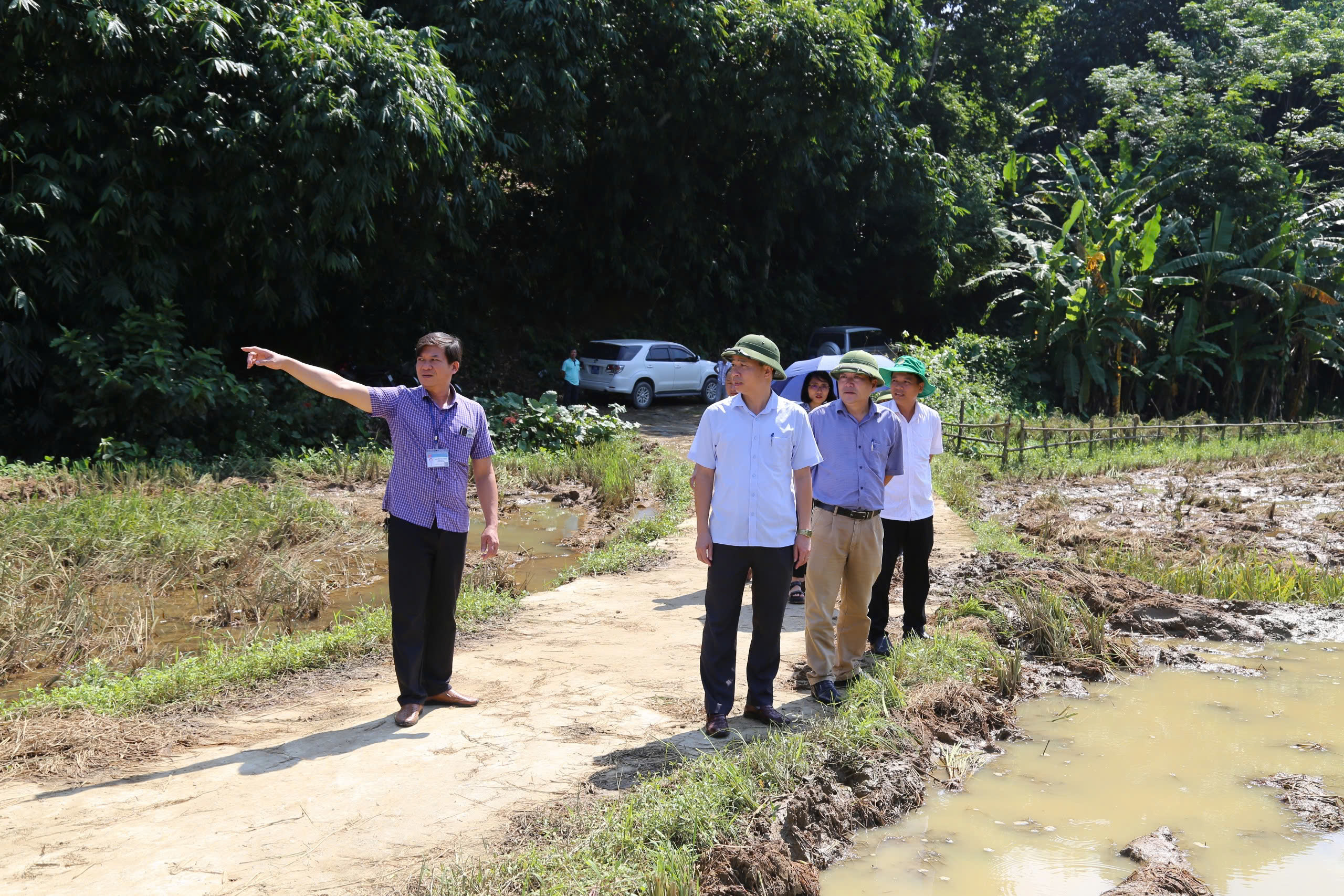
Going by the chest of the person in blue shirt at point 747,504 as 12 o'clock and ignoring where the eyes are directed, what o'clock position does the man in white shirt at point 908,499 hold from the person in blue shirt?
The man in white shirt is roughly at 7 o'clock from the person in blue shirt.

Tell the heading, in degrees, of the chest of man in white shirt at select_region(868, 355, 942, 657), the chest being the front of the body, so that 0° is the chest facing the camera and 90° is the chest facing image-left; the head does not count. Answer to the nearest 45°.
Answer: approximately 45°

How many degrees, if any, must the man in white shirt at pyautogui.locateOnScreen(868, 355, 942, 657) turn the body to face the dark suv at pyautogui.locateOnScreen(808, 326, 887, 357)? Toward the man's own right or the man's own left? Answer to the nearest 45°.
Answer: approximately 135° to the man's own right

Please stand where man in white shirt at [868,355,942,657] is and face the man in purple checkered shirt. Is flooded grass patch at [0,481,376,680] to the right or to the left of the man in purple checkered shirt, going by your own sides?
right

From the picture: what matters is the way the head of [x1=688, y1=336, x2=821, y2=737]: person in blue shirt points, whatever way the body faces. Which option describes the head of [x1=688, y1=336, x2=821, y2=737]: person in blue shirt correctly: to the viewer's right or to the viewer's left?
to the viewer's left

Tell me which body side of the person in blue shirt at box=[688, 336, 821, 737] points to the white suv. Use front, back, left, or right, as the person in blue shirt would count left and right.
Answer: back

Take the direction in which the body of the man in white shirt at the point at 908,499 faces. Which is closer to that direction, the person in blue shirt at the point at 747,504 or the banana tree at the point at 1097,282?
the person in blue shirt

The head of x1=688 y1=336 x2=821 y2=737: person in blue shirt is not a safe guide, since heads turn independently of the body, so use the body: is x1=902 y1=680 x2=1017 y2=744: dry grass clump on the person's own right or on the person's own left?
on the person's own left

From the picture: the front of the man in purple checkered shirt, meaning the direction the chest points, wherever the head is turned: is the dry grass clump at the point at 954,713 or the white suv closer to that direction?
the dry grass clump

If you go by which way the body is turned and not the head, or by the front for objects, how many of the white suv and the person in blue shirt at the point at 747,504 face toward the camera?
1

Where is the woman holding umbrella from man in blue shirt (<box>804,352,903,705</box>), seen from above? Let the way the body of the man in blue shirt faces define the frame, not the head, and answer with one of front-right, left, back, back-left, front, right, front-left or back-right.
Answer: back
